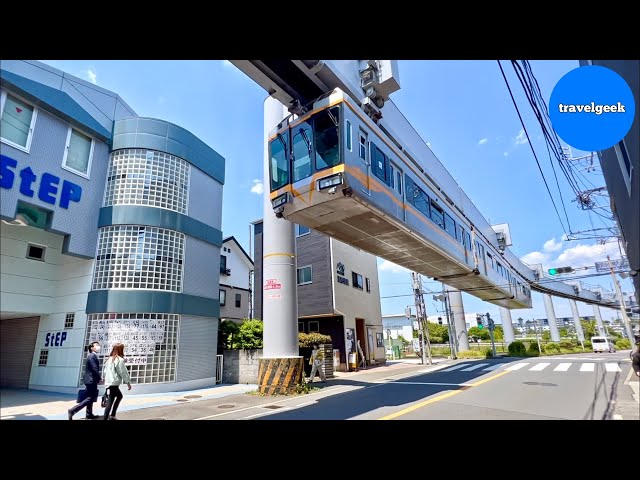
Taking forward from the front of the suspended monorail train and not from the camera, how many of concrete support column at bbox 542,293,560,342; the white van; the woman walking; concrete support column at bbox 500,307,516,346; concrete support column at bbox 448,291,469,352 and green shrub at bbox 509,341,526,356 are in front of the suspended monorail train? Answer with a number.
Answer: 1

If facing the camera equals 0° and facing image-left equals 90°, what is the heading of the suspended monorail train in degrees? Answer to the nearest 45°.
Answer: approximately 45°

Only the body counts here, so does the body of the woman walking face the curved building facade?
no

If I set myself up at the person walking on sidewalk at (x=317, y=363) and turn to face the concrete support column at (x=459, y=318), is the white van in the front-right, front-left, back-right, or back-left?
front-right

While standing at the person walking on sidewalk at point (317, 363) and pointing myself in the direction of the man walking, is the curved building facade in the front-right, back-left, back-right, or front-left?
front-right

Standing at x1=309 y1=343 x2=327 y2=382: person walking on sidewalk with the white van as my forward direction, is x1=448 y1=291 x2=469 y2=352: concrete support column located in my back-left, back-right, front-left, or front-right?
front-left

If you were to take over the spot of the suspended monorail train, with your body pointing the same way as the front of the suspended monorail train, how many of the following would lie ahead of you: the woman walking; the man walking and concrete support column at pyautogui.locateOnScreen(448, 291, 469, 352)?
2
